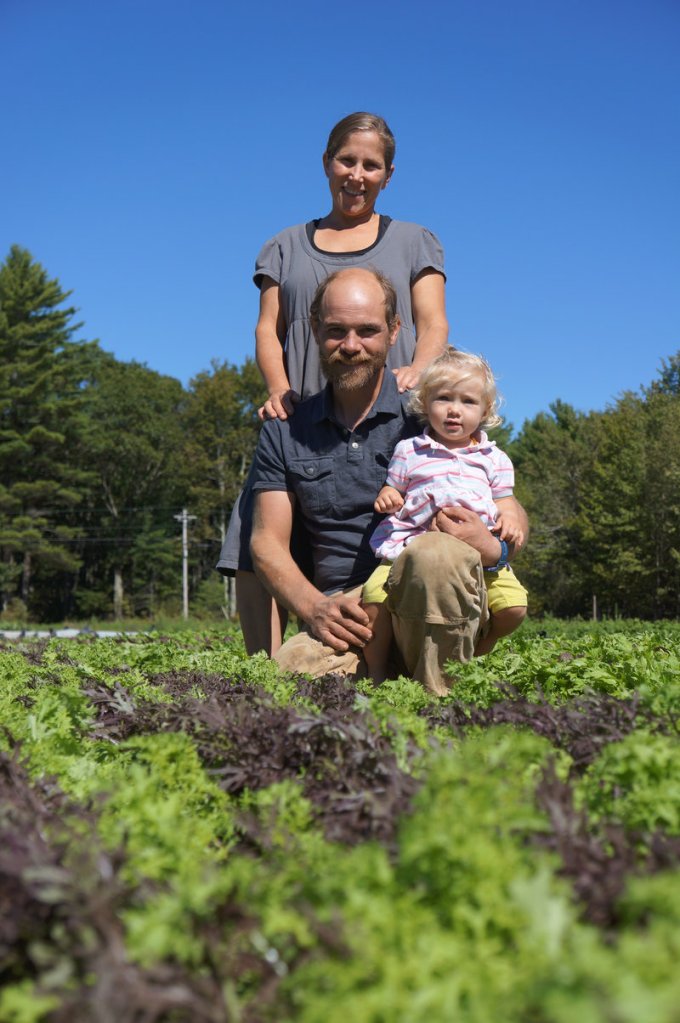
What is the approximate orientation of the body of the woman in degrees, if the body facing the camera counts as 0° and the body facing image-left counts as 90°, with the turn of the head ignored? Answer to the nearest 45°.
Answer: approximately 0°

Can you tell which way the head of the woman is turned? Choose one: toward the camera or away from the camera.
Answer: toward the camera

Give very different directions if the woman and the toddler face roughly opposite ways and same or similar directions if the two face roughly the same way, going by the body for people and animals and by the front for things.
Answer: same or similar directions

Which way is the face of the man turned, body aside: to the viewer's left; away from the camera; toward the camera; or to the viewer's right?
toward the camera

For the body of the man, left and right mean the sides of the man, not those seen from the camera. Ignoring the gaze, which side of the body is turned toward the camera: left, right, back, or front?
front

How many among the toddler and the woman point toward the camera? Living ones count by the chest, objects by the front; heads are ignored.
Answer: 2

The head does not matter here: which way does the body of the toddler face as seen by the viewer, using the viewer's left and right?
facing the viewer

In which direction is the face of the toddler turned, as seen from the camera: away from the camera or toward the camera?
toward the camera

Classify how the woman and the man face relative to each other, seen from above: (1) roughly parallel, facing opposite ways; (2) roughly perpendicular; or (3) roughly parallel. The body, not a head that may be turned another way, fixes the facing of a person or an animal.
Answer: roughly parallel
